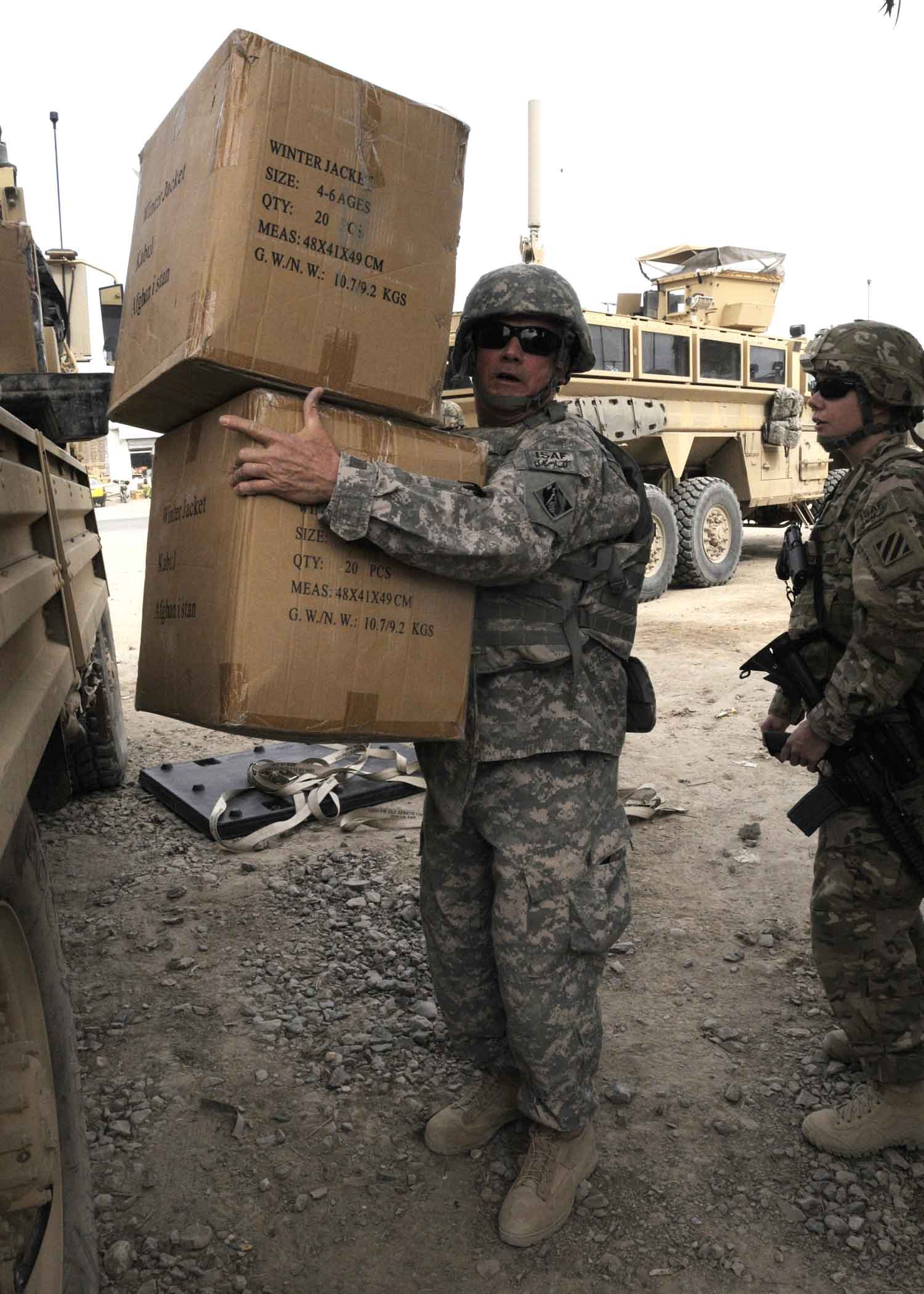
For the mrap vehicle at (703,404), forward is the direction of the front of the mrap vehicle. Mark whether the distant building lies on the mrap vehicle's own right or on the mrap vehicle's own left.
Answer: on the mrap vehicle's own right

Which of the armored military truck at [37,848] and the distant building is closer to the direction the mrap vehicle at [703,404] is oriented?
the armored military truck
